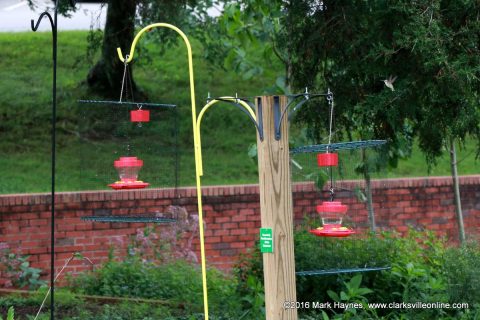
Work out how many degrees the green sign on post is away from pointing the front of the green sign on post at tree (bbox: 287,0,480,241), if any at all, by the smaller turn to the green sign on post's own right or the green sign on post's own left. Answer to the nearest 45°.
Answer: approximately 135° to the green sign on post's own left

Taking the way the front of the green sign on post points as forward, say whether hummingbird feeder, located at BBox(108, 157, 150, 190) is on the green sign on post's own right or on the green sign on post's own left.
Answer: on the green sign on post's own right

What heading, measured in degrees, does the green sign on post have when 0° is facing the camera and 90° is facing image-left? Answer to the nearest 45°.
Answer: approximately 0°

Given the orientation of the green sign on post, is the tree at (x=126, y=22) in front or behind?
behind

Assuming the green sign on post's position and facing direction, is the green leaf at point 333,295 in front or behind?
behind

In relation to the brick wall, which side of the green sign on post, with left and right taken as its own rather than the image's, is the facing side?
back
